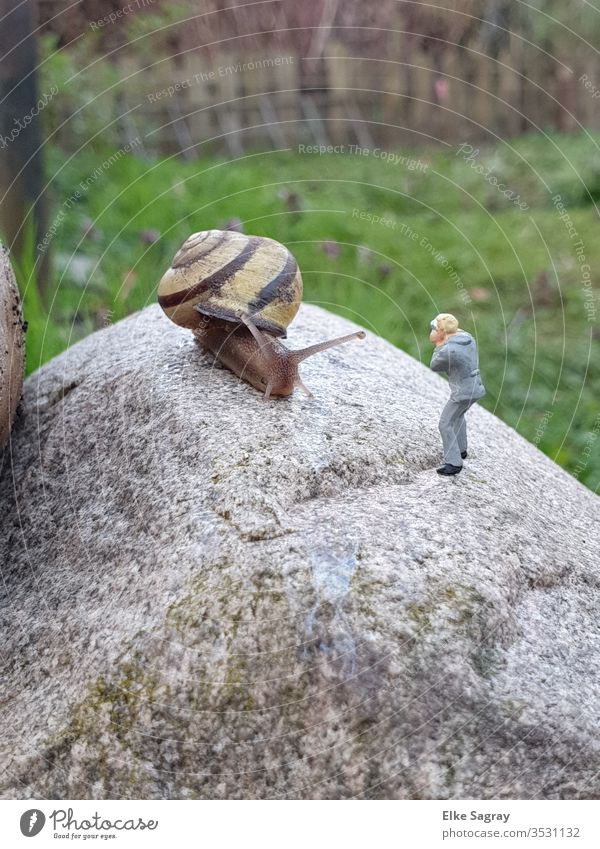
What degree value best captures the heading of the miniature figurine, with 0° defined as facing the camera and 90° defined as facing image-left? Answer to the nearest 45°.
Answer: approximately 90°

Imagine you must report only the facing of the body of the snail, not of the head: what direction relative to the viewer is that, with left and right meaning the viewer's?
facing the viewer and to the right of the viewer

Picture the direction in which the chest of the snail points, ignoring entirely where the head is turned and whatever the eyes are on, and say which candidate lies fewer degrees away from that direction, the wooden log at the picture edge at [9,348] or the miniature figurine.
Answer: the miniature figurine

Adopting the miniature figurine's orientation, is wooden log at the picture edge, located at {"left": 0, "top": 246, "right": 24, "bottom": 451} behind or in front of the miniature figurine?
in front

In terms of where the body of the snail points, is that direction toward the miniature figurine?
yes

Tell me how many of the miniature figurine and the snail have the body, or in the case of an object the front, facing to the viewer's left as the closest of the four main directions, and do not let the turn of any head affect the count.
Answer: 1
